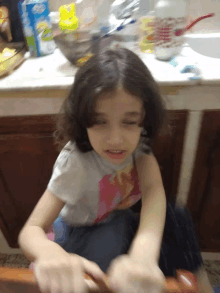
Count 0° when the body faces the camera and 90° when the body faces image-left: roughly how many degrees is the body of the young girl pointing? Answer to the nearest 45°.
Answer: approximately 0°

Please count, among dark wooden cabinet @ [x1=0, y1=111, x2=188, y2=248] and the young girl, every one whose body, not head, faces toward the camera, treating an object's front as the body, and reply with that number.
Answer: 2
